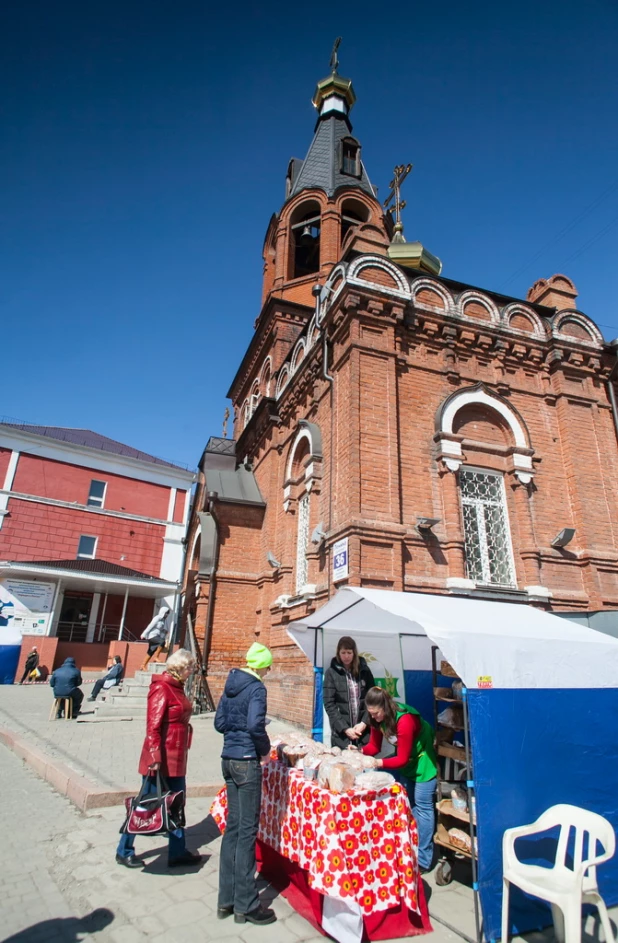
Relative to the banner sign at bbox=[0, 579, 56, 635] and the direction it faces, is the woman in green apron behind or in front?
in front

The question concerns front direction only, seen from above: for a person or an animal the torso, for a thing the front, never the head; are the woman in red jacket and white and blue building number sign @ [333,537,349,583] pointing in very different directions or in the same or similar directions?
very different directions

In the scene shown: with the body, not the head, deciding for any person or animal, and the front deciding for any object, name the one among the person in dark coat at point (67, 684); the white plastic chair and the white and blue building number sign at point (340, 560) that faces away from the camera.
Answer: the person in dark coat

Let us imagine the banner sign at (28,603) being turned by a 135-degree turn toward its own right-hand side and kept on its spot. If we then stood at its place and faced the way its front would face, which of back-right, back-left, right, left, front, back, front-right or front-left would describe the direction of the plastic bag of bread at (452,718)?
back-left

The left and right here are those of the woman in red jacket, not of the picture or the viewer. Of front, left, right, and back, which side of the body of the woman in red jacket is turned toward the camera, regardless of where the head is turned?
right

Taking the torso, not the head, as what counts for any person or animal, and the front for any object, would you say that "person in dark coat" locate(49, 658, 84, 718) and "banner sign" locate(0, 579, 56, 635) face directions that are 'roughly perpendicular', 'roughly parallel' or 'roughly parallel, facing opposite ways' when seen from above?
roughly parallel, facing opposite ways

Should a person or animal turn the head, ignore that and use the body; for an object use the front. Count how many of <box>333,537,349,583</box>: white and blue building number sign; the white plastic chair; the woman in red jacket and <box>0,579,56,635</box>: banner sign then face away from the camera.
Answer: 0

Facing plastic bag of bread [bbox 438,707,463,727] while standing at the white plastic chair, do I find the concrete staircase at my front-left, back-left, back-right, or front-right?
front-left

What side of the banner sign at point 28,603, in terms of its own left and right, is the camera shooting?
front

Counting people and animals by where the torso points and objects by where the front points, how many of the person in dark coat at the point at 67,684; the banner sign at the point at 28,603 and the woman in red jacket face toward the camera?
1

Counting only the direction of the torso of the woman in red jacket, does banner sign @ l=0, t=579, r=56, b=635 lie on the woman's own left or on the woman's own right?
on the woman's own left

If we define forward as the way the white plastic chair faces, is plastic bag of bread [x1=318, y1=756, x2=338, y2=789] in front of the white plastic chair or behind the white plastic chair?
in front

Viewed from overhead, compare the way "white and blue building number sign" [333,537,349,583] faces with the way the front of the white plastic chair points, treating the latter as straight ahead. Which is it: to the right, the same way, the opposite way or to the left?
the same way

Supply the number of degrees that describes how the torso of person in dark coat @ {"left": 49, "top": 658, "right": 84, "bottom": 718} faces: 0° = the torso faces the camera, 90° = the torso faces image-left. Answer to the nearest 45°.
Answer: approximately 180°

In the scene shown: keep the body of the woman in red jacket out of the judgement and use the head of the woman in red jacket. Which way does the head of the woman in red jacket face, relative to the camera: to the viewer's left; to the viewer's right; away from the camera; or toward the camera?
to the viewer's right

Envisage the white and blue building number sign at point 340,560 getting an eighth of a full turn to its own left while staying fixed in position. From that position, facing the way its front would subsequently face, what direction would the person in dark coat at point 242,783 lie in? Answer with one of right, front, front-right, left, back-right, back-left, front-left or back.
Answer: front

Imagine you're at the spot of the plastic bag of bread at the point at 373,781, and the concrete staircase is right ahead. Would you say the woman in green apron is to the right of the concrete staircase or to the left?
right

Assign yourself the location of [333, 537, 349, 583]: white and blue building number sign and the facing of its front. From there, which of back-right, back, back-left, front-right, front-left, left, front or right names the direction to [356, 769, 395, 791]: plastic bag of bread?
front-left

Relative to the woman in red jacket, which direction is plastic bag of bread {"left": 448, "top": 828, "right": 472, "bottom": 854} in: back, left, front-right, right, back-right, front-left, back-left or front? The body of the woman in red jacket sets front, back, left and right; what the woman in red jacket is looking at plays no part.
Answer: front

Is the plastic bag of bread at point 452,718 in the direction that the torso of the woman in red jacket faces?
yes
